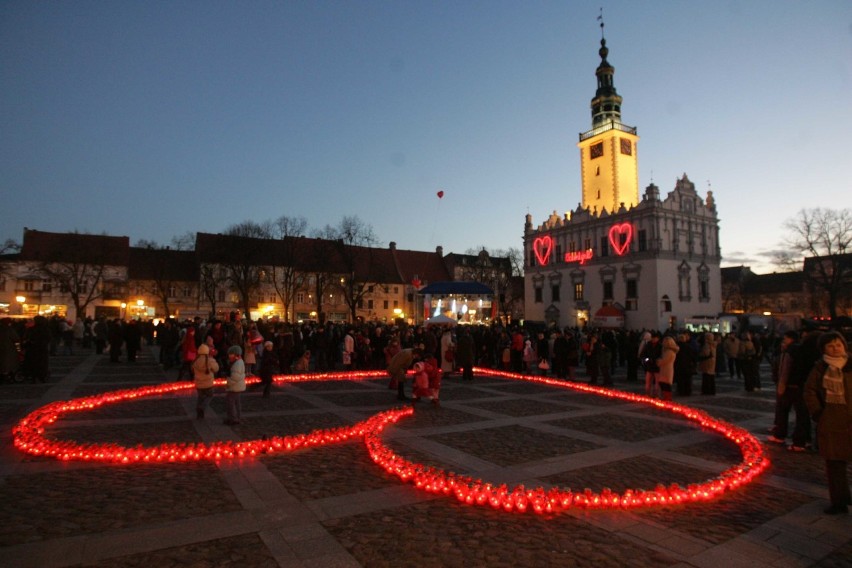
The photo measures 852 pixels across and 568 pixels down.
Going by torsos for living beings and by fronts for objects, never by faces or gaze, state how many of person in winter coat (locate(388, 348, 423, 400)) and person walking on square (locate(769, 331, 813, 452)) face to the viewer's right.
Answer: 1

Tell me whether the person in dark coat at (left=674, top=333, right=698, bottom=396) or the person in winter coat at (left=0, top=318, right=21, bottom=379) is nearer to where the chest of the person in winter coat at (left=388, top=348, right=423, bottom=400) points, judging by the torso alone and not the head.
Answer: the person in dark coat

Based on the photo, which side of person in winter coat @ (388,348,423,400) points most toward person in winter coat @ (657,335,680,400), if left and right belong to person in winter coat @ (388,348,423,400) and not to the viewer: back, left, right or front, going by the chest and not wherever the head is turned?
front

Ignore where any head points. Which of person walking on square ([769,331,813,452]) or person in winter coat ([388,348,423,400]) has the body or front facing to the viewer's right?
the person in winter coat

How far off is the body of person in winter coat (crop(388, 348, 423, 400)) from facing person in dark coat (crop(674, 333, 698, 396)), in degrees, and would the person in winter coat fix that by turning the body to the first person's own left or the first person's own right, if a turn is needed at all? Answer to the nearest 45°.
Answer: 0° — they already face them

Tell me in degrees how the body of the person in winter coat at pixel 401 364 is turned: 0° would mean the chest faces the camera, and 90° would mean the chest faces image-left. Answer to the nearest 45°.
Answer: approximately 270°

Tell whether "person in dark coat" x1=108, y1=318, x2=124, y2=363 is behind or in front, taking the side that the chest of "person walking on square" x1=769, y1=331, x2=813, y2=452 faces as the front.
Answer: in front

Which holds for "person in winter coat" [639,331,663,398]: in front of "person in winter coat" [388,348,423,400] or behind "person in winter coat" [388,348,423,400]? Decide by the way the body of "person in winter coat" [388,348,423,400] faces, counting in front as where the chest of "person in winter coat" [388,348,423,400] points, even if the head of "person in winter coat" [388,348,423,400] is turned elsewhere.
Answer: in front

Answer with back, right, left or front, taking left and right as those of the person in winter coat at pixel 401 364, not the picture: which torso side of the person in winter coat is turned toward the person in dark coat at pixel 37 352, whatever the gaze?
back

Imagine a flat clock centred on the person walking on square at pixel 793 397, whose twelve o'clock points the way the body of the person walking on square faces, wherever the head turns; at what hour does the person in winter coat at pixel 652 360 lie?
The person in winter coat is roughly at 2 o'clock from the person walking on square.

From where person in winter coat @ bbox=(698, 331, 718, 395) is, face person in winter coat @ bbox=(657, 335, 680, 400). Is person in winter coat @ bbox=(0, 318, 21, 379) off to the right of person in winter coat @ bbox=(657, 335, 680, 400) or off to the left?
right

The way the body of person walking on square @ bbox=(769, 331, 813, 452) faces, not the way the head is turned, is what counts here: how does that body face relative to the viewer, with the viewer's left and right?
facing to the left of the viewer

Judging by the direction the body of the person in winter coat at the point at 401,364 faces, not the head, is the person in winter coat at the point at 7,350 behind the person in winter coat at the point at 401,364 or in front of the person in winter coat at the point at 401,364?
behind

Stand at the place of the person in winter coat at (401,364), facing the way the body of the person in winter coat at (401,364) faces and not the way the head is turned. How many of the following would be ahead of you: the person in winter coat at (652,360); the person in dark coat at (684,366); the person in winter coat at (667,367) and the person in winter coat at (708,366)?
4

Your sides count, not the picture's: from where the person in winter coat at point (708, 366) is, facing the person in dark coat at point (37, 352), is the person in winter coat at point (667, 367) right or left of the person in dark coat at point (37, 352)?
left
